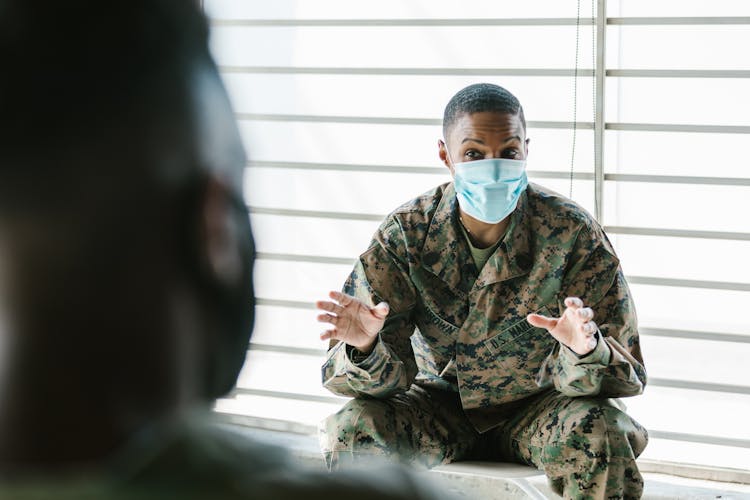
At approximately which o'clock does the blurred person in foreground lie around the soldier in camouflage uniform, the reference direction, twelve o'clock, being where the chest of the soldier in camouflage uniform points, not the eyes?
The blurred person in foreground is roughly at 12 o'clock from the soldier in camouflage uniform.

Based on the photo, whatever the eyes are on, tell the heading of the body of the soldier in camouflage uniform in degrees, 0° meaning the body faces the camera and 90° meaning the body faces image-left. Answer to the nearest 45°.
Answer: approximately 0°

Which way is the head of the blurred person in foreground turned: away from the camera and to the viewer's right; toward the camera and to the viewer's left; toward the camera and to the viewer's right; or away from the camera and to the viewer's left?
away from the camera and to the viewer's right
